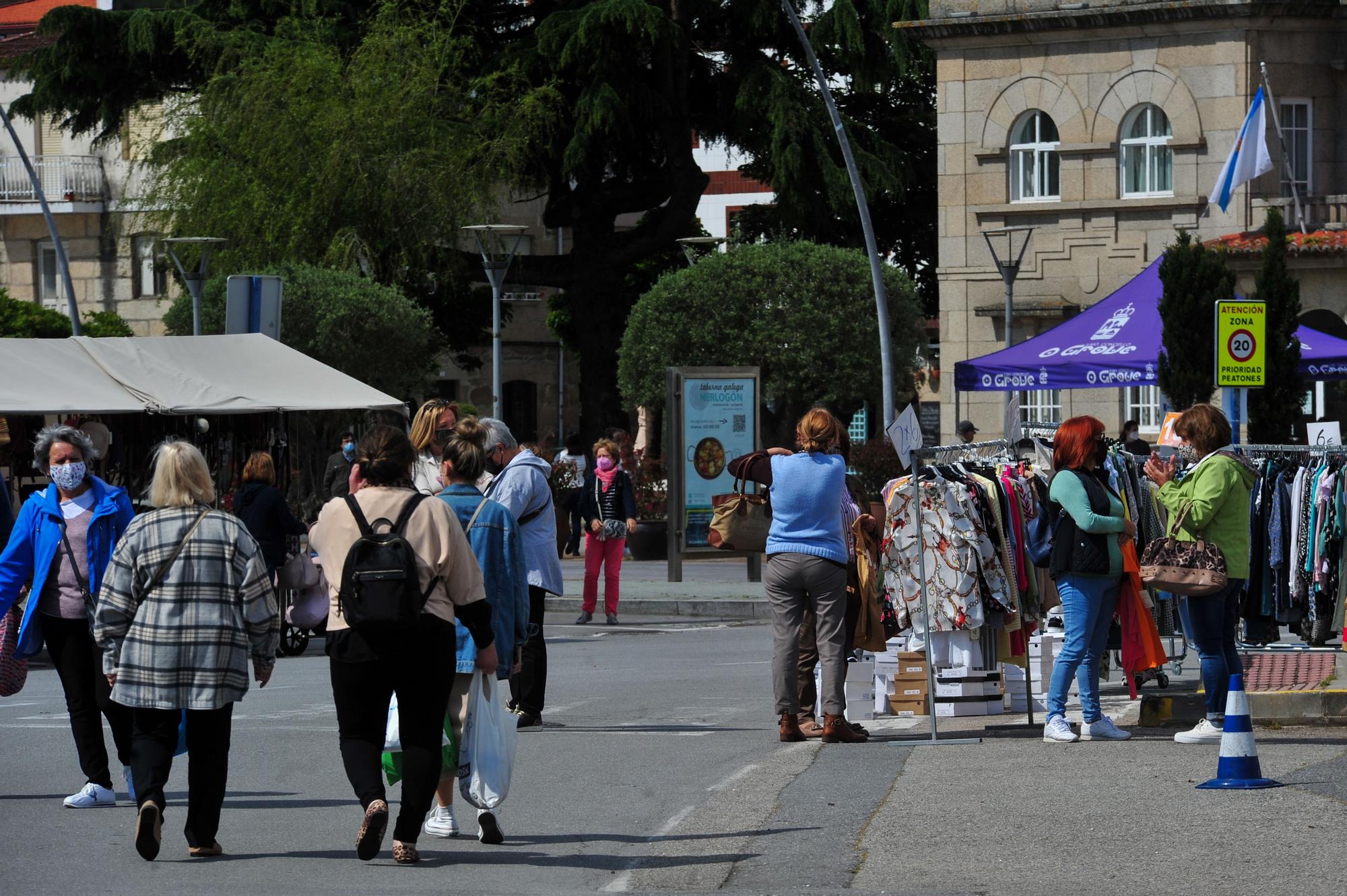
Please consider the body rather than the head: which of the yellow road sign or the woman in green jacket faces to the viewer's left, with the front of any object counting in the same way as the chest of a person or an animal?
the woman in green jacket

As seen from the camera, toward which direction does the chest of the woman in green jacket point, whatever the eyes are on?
to the viewer's left

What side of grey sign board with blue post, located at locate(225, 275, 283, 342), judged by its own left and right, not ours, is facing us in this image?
back

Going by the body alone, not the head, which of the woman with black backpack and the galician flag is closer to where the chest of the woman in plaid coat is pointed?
the galician flag

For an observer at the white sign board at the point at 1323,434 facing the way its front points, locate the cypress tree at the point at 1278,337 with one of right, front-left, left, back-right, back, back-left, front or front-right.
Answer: back

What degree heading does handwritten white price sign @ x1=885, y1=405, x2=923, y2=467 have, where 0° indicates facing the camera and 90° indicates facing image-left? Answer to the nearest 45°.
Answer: approximately 0°

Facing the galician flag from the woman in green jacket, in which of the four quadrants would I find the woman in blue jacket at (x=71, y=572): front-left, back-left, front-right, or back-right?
back-left

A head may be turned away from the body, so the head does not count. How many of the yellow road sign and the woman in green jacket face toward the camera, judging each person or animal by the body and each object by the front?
1

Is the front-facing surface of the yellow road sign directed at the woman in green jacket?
yes

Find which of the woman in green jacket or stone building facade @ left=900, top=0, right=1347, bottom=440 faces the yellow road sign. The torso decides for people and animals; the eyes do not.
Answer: the stone building facade

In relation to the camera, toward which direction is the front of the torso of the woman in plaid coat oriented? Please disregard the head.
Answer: away from the camera

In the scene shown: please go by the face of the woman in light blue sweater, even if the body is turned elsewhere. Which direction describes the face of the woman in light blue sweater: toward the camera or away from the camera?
away from the camera
